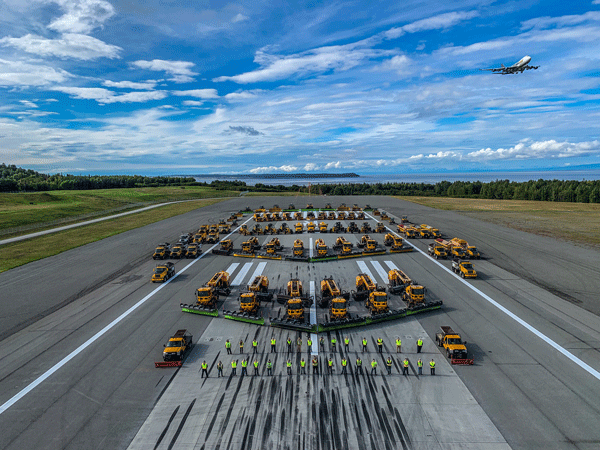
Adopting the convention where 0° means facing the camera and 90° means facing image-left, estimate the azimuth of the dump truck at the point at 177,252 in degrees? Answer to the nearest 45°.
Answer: approximately 45°

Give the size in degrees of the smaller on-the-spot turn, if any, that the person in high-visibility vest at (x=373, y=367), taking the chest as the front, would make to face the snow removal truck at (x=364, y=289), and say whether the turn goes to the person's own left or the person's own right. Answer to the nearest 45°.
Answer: approximately 180°

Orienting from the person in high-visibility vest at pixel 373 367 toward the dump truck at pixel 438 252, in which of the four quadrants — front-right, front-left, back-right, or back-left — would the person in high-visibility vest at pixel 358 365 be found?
back-left

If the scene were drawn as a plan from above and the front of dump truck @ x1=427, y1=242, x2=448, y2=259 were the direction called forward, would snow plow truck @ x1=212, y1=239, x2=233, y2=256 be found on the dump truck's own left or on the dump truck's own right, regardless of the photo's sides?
on the dump truck's own right

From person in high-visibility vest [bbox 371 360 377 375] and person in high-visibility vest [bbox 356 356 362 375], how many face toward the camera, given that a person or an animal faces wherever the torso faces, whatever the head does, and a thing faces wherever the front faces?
2

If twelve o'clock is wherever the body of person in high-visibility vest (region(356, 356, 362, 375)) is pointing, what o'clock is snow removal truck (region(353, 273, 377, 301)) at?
The snow removal truck is roughly at 6 o'clock from the person in high-visibility vest.

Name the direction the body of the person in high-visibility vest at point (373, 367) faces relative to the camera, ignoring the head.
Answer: toward the camera

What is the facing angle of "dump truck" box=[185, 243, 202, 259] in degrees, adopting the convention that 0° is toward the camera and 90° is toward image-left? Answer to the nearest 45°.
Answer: approximately 45°

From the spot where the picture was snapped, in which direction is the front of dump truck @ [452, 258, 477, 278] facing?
facing the viewer and to the right of the viewer

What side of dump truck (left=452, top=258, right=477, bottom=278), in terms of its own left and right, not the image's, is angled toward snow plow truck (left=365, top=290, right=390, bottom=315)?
right

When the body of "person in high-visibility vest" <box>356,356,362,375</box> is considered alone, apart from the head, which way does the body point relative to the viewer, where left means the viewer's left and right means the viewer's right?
facing the viewer

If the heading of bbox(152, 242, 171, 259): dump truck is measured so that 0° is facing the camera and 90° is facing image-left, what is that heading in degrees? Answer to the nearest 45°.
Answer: approximately 45°
